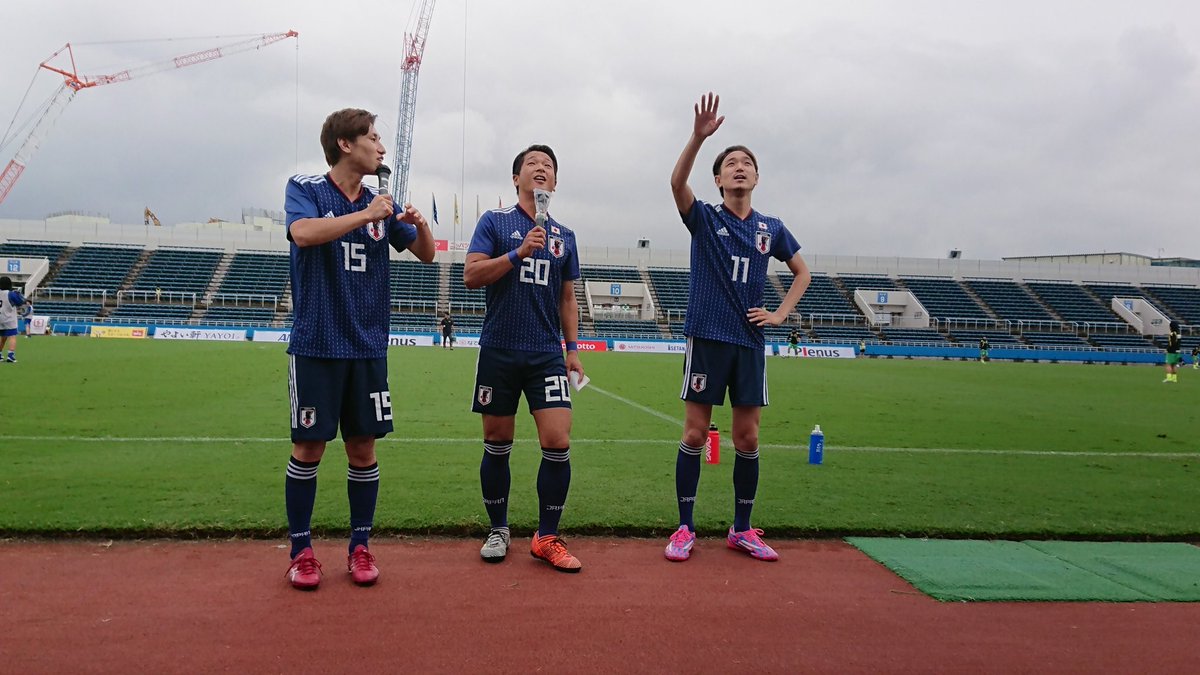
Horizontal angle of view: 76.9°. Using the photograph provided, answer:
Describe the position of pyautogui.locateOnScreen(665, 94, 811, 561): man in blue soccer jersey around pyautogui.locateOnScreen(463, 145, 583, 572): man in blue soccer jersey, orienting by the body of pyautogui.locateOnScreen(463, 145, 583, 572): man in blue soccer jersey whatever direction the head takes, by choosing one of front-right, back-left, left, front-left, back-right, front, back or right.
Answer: left

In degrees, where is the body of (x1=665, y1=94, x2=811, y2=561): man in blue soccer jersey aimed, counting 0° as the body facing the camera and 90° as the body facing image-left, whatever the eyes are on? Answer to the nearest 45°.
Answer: approximately 0°

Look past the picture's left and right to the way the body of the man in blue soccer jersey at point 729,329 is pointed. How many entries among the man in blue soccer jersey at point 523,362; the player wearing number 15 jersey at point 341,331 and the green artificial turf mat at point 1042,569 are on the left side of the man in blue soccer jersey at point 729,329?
1

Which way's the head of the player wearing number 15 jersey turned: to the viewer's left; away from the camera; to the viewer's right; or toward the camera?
to the viewer's right

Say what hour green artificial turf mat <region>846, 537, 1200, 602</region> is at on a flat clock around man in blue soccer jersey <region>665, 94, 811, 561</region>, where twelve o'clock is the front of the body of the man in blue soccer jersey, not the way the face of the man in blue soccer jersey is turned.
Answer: The green artificial turf mat is roughly at 9 o'clock from the man in blue soccer jersey.

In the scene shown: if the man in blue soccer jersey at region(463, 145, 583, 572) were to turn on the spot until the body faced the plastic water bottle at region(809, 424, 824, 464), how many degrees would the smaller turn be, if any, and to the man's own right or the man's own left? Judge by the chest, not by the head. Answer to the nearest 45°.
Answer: approximately 135° to the man's own left

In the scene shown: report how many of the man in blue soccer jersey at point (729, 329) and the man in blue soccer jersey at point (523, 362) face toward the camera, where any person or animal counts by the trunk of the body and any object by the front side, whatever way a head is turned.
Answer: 2

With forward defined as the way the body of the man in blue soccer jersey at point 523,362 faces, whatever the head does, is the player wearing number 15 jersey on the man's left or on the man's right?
on the man's right

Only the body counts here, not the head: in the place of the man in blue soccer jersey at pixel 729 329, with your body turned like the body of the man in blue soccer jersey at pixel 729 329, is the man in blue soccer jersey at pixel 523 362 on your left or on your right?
on your right

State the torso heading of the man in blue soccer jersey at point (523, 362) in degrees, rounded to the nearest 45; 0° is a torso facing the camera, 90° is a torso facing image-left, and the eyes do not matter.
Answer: approximately 0°
